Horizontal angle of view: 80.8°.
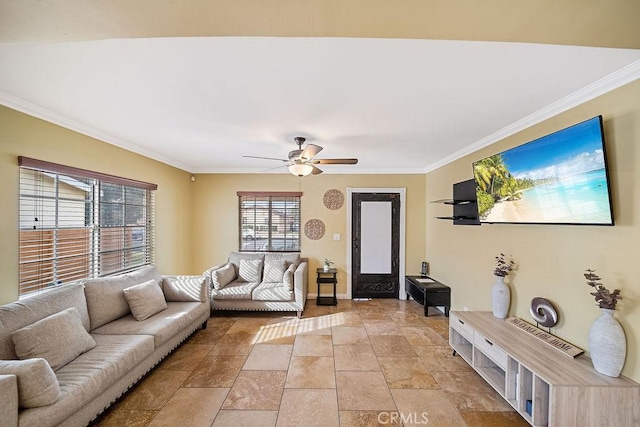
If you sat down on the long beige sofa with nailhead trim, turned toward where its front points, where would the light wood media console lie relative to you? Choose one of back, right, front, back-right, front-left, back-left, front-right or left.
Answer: front

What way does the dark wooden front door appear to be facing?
toward the camera

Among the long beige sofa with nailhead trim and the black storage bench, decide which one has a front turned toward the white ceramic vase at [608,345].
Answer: the long beige sofa with nailhead trim

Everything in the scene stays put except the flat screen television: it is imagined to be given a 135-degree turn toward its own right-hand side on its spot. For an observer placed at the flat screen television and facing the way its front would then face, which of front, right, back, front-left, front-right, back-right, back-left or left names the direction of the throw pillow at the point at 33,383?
back-left

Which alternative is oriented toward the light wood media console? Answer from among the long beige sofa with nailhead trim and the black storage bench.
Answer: the long beige sofa with nailhead trim

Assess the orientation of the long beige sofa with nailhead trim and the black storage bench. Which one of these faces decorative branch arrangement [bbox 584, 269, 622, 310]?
the long beige sofa with nailhead trim

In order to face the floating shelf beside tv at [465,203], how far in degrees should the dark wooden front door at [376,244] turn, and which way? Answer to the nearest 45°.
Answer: approximately 45° to its left

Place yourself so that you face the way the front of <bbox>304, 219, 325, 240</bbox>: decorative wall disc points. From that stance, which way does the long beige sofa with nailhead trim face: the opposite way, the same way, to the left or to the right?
to the left

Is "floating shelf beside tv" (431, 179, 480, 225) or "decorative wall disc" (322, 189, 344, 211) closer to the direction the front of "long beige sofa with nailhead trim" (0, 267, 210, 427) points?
the floating shelf beside tv

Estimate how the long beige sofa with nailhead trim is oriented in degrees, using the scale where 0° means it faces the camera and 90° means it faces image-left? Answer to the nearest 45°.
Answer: approximately 315°
